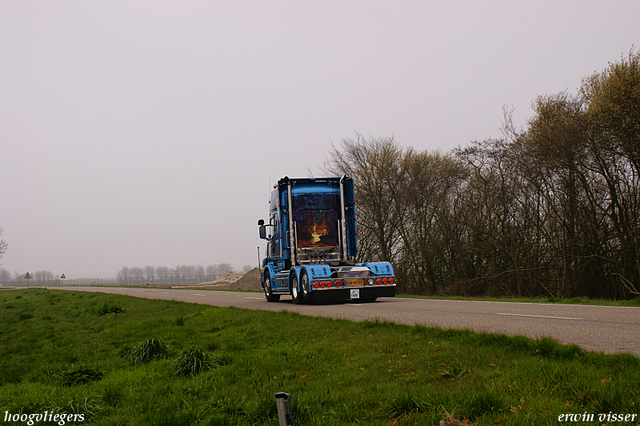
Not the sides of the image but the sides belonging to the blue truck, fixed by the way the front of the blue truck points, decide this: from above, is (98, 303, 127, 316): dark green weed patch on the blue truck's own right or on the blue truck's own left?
on the blue truck's own left

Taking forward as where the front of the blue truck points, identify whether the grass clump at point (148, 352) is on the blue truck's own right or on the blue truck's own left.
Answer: on the blue truck's own left

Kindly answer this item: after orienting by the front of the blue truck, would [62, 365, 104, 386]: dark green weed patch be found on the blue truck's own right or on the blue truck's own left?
on the blue truck's own left

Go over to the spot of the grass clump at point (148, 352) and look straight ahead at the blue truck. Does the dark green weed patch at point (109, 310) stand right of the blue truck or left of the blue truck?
left

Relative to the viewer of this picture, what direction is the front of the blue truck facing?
facing away from the viewer and to the left of the viewer

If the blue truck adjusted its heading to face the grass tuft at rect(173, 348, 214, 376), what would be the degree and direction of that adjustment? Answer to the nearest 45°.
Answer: approximately 135° to its left

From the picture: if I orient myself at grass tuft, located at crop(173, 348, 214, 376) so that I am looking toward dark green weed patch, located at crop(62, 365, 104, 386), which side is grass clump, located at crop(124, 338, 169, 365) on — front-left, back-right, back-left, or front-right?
front-right
